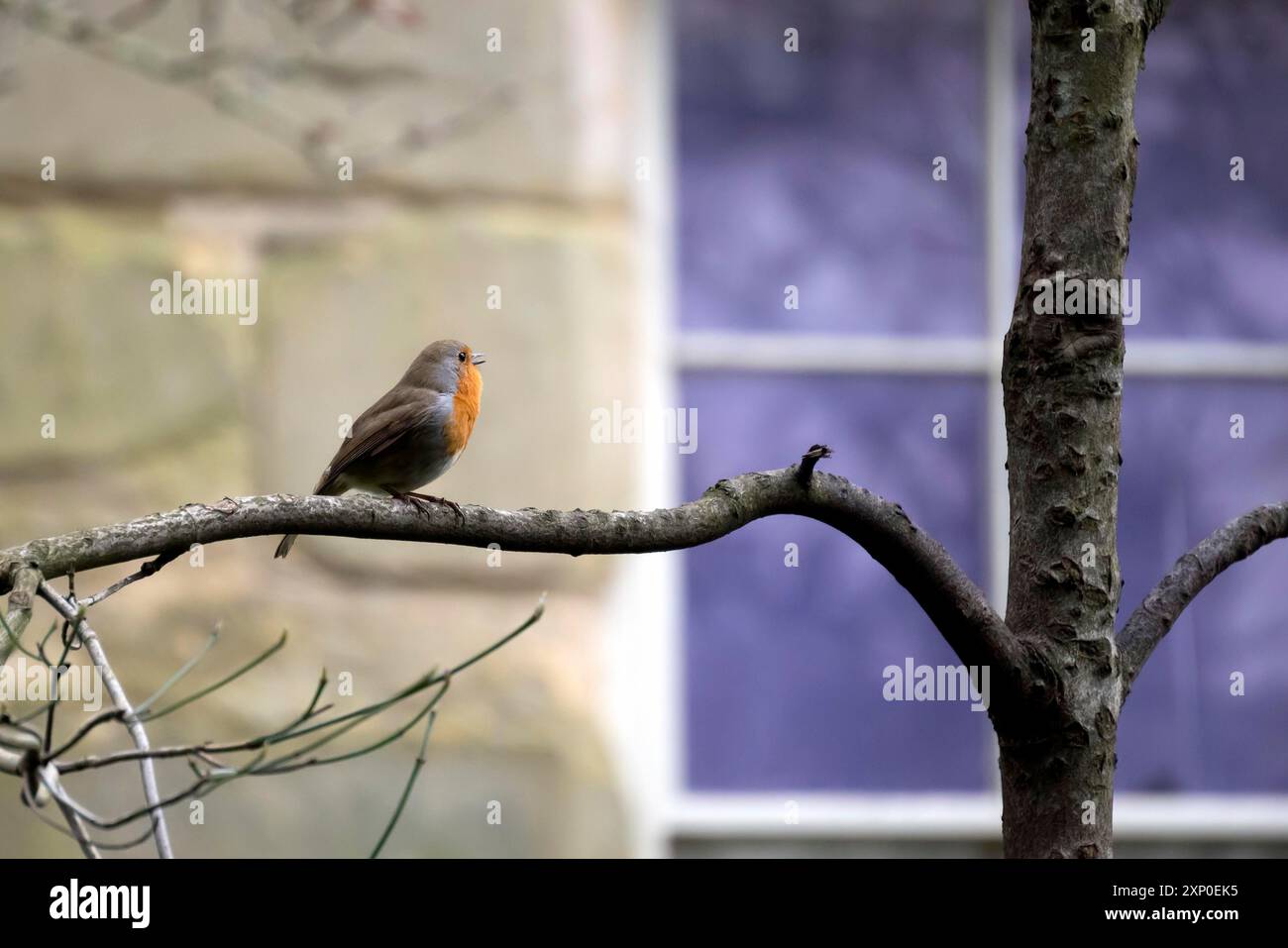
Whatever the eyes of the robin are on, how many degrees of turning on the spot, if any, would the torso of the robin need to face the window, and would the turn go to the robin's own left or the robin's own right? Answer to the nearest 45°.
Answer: approximately 45° to the robin's own left

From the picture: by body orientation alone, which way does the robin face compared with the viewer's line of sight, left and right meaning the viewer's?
facing to the right of the viewer

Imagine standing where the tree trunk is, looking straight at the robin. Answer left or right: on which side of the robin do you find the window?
right
